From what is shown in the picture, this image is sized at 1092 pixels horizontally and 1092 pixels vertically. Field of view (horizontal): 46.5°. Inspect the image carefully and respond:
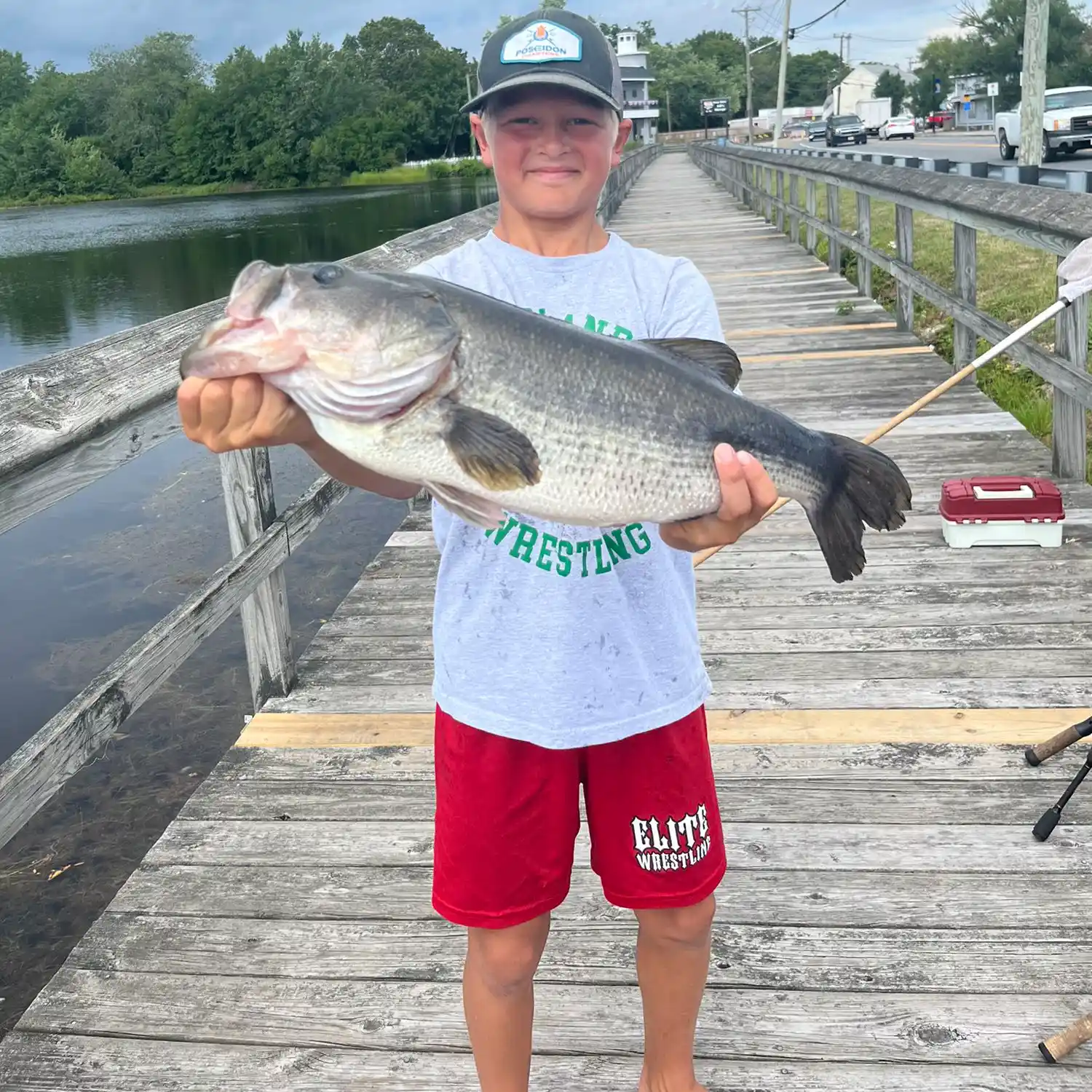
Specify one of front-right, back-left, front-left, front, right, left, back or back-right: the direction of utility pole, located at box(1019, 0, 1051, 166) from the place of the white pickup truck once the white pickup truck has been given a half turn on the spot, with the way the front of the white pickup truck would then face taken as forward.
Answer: back-left

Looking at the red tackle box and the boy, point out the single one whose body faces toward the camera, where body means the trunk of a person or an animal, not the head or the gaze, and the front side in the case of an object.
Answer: the boy

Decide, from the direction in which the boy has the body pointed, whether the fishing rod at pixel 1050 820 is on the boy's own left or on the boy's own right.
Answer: on the boy's own left

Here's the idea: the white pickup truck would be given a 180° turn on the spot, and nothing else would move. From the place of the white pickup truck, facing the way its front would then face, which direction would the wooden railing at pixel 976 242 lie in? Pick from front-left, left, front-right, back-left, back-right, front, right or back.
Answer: back-left

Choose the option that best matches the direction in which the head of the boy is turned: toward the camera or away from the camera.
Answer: toward the camera

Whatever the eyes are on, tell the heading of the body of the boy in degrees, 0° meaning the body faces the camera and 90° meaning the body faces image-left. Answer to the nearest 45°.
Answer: approximately 0°
